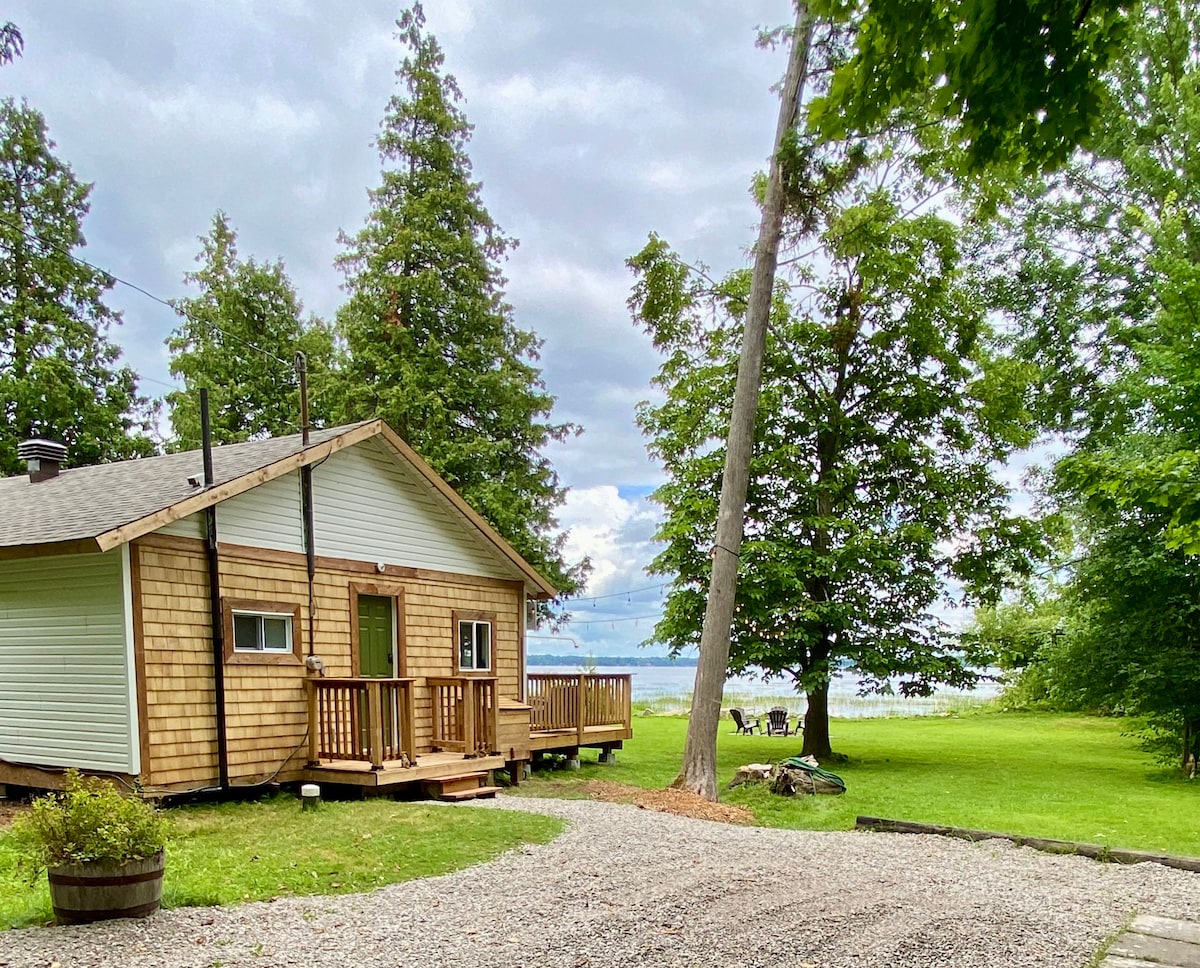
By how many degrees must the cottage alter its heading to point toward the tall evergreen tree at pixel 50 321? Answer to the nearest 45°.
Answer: approximately 135° to its left

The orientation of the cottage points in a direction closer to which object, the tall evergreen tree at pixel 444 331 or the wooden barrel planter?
the wooden barrel planter

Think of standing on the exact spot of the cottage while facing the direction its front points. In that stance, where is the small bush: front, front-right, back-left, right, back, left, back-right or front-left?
front-right

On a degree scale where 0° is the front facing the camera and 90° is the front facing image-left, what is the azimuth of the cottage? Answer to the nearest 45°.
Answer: approximately 315°

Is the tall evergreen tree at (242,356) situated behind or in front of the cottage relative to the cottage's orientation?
behind

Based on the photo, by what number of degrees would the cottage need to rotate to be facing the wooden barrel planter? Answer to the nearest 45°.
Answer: approximately 45° to its right

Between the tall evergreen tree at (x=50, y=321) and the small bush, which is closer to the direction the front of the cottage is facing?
the small bush

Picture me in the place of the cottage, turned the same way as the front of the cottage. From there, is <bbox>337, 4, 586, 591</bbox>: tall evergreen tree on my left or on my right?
on my left
